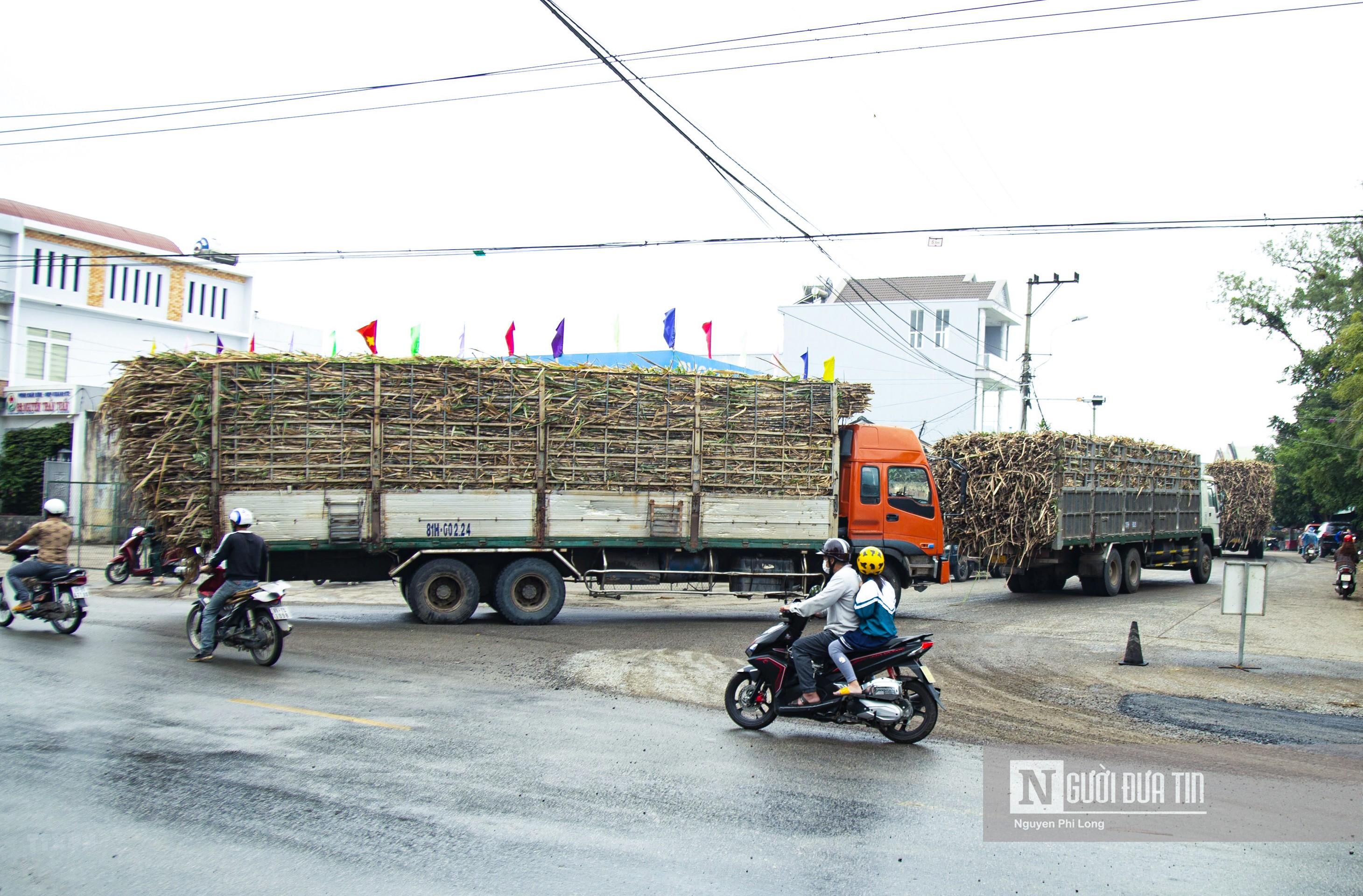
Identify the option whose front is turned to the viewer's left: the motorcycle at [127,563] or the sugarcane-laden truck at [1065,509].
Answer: the motorcycle

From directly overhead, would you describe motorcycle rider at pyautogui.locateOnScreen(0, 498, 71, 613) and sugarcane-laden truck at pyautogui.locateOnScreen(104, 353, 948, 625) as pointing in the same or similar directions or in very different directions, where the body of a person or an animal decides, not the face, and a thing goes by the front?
very different directions

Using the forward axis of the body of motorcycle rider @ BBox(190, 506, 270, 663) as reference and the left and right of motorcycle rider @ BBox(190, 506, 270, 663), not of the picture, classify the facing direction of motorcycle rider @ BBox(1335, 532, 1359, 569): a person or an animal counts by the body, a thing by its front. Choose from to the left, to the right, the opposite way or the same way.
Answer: to the right

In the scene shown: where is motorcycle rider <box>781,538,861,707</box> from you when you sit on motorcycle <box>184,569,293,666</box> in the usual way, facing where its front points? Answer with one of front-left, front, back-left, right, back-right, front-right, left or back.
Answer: back

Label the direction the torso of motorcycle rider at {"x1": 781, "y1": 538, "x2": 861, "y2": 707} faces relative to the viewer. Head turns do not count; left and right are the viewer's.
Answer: facing to the left of the viewer

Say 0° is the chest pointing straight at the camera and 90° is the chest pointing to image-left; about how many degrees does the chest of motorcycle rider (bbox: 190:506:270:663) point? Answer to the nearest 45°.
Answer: approximately 135°

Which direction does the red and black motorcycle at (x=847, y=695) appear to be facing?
to the viewer's left

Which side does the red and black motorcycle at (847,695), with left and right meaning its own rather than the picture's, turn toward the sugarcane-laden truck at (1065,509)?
right
